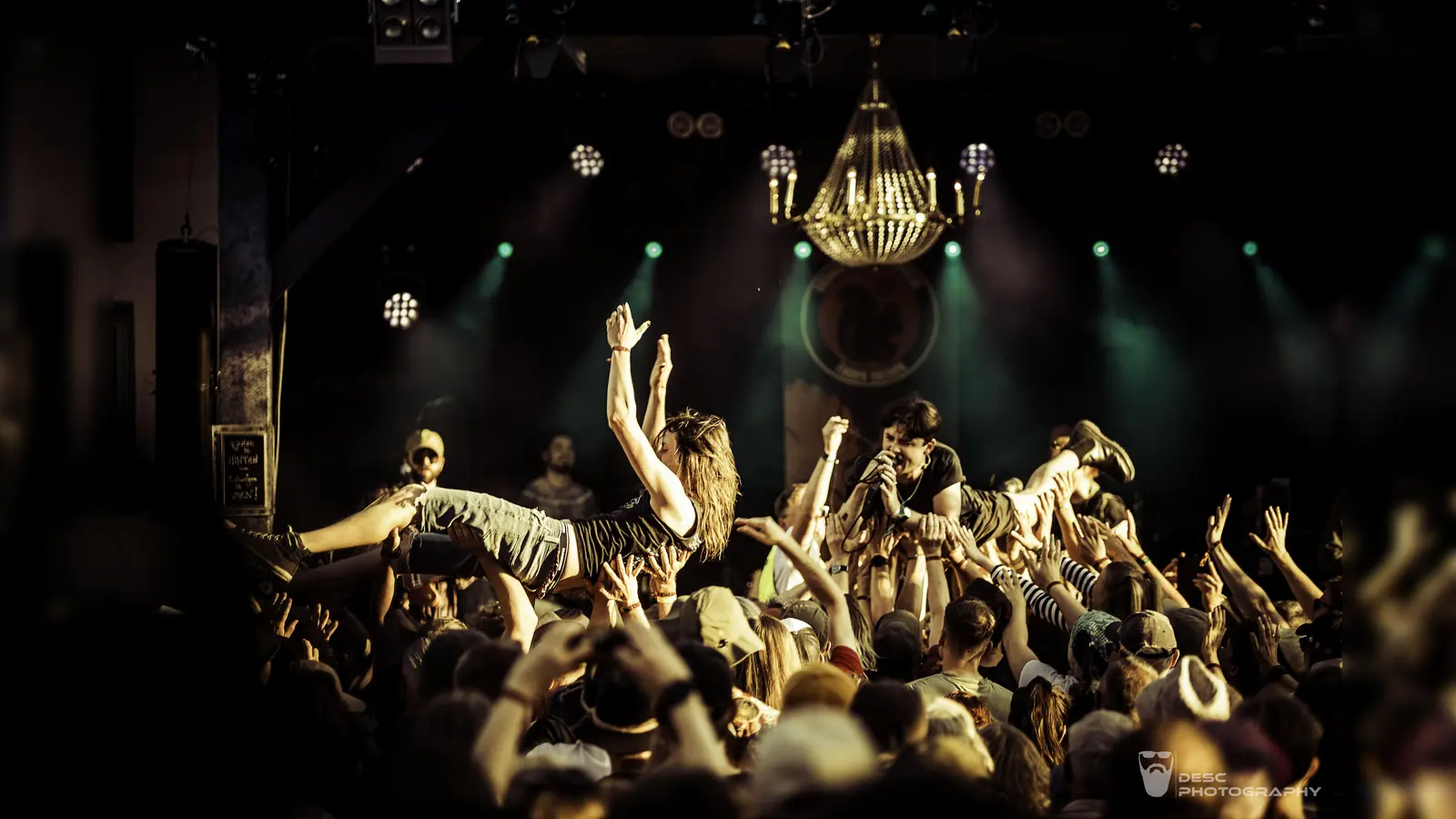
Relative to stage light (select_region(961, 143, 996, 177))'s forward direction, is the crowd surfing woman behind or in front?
in front

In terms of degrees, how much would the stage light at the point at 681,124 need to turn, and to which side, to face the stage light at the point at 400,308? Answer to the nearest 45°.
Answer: approximately 90° to its right

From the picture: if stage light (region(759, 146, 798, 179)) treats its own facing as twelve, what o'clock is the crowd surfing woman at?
The crowd surfing woman is roughly at 12 o'clock from the stage light.

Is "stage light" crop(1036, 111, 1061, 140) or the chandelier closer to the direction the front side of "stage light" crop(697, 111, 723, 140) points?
the chandelier

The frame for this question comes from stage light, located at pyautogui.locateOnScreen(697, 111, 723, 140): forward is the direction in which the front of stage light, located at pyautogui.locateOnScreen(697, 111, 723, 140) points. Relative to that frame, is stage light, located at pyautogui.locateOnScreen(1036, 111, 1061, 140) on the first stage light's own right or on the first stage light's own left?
on the first stage light's own left

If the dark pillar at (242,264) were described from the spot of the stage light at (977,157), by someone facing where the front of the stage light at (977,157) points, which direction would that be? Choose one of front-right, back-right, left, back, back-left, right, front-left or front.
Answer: front-right

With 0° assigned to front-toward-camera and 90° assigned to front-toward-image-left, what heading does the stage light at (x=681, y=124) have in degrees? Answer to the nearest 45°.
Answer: approximately 0°

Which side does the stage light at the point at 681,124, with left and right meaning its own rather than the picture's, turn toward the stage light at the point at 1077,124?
left

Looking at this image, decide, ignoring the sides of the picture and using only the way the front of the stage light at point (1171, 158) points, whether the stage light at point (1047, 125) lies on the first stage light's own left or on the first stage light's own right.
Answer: on the first stage light's own right

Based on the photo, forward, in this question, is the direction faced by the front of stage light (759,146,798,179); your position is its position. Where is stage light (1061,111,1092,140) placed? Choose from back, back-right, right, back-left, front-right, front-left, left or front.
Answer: left
